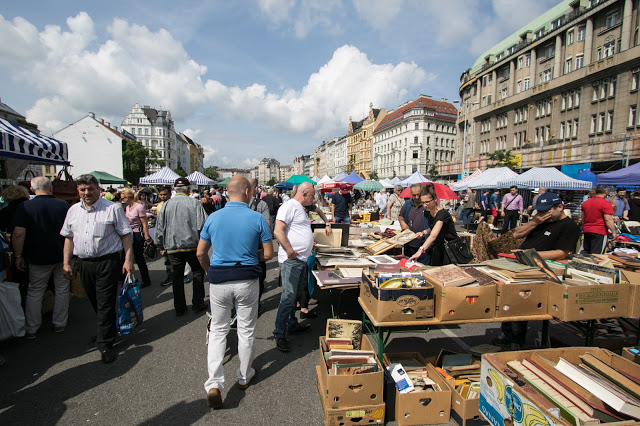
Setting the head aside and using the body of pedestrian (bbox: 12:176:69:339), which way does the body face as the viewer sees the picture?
away from the camera

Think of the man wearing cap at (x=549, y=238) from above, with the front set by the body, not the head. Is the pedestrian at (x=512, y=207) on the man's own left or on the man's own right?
on the man's own right

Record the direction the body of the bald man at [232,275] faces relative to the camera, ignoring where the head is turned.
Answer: away from the camera

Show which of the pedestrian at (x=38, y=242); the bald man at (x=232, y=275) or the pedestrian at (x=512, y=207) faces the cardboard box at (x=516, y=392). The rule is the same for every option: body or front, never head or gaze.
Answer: the pedestrian at (x=512, y=207)

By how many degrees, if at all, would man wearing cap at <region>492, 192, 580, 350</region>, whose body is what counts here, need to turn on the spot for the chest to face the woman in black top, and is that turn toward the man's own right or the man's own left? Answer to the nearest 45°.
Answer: approximately 45° to the man's own right

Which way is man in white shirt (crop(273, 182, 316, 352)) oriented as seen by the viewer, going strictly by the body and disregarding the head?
to the viewer's right

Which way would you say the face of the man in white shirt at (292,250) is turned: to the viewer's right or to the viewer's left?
to the viewer's right

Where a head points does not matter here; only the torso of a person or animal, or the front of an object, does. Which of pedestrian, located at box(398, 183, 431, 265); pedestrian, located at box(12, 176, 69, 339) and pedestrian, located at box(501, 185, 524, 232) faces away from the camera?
pedestrian, located at box(12, 176, 69, 339)
